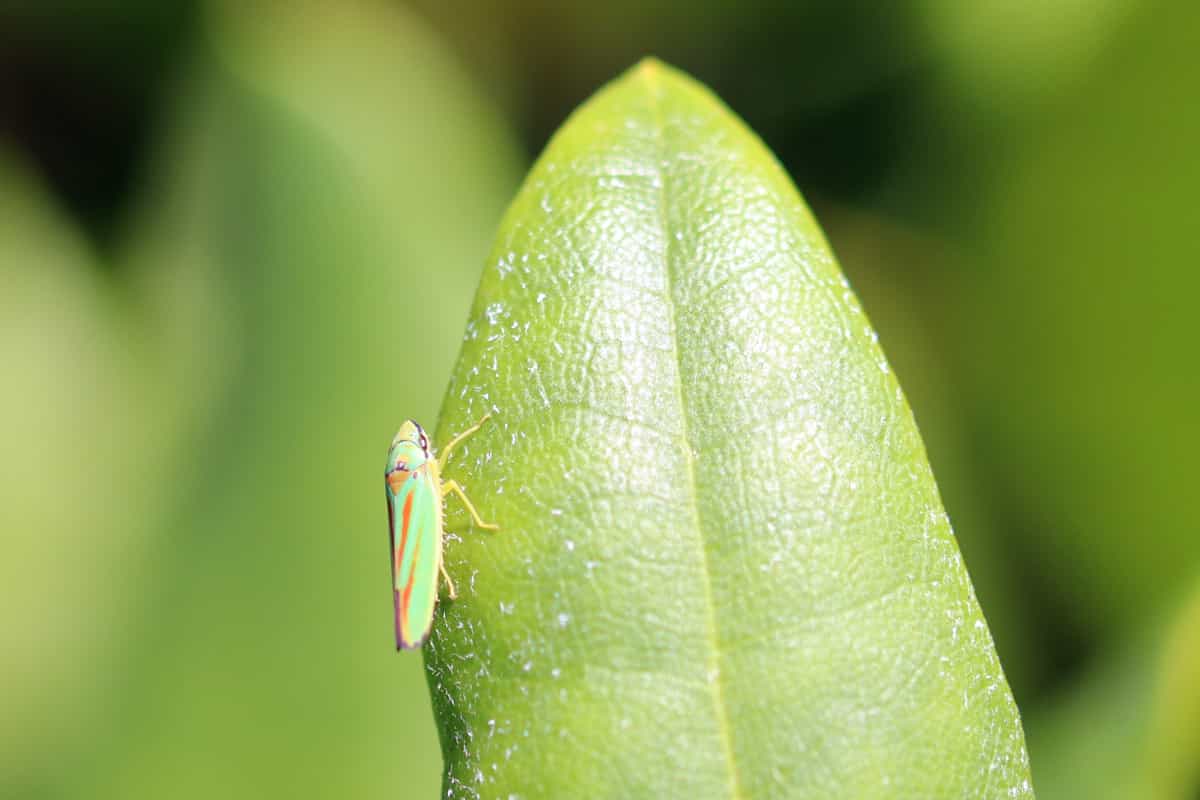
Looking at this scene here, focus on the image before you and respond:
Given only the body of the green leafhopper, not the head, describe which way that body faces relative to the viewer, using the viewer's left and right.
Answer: facing away from the viewer

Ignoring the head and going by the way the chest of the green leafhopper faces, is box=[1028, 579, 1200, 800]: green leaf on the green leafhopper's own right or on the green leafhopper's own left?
on the green leafhopper's own right
